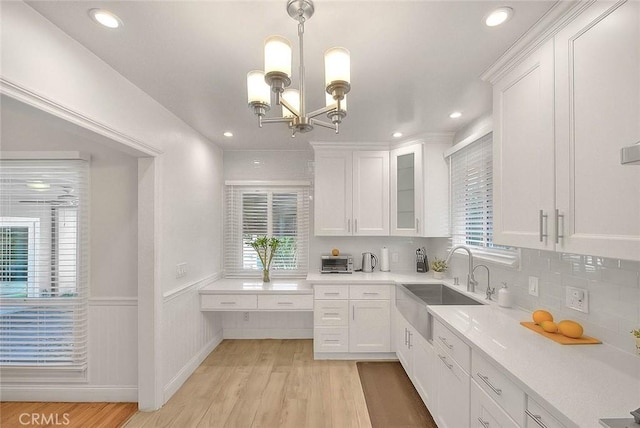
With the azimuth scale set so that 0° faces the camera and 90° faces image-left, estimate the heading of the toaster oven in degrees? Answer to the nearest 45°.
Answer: approximately 0°

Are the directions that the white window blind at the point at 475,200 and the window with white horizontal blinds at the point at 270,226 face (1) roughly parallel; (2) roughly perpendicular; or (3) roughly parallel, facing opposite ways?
roughly perpendicular

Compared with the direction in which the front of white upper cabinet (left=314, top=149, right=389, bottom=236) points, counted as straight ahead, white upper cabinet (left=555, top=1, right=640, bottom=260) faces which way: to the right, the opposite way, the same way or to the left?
to the right

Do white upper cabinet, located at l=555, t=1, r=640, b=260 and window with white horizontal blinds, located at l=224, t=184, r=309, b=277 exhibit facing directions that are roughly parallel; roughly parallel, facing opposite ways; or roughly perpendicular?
roughly perpendicular

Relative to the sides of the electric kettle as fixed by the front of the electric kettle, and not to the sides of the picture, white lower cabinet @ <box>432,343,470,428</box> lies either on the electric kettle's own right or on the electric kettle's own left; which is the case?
on the electric kettle's own left

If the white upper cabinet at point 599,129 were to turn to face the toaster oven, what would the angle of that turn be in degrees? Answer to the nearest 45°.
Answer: approximately 90° to its right
